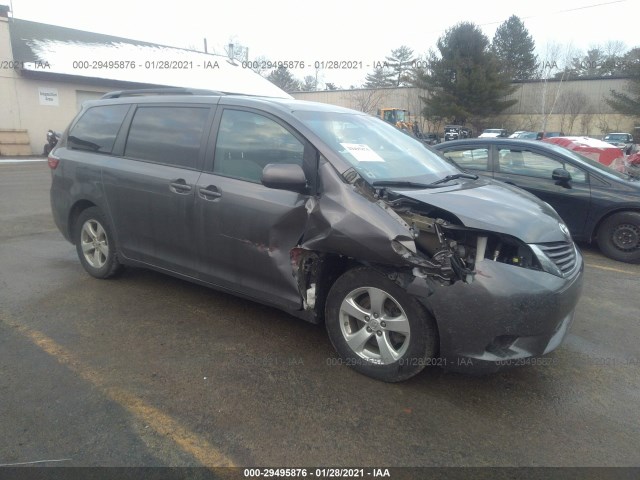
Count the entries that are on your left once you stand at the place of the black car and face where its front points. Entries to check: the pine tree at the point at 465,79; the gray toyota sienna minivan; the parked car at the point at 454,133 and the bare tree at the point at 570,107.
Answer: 3

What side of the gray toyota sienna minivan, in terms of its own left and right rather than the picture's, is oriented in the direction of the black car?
left

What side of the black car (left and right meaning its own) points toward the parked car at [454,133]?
left

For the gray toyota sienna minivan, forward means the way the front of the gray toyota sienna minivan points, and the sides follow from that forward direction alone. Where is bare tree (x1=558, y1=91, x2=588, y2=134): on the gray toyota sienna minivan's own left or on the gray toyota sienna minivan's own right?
on the gray toyota sienna minivan's own left

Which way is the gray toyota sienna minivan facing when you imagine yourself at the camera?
facing the viewer and to the right of the viewer

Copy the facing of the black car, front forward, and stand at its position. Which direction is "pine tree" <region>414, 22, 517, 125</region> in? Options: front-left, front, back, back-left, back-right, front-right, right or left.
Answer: left

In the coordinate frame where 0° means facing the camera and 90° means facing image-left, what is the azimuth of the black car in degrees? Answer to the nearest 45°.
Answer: approximately 270°

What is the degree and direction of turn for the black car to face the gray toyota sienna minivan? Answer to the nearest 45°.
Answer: approximately 90° to its right

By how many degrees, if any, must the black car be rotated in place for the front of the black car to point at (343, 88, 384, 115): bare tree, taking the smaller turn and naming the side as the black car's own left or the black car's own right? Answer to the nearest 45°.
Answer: approximately 135° to the black car's own left

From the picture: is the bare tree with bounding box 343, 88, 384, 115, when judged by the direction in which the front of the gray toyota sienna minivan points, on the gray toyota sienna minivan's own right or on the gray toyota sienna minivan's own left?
on the gray toyota sienna minivan's own left

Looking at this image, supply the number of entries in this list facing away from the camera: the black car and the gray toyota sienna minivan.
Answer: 0

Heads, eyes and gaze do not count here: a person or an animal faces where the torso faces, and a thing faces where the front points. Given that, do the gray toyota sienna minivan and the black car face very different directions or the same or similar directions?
same or similar directions

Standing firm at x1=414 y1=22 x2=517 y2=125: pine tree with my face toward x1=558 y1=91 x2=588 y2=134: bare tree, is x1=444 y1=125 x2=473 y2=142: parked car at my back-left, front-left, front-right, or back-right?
back-right
